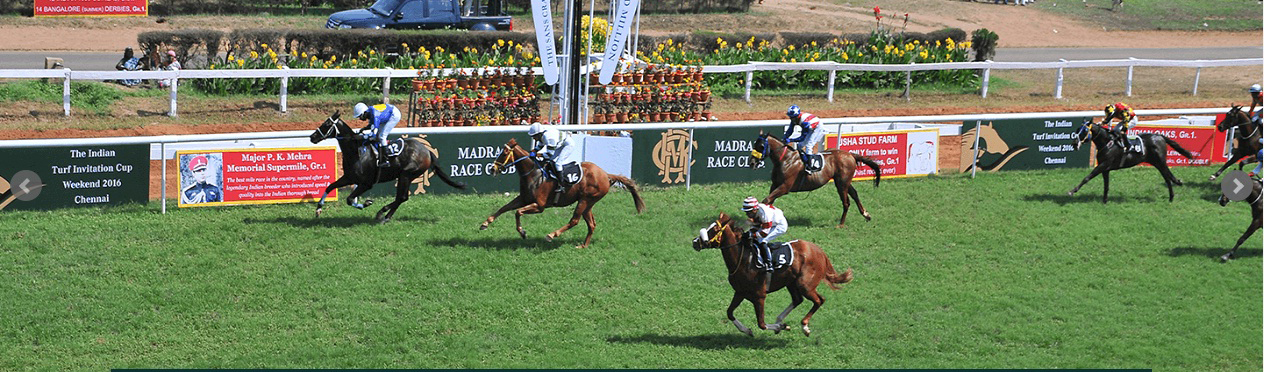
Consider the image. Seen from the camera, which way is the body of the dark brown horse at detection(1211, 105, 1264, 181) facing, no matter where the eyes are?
to the viewer's left

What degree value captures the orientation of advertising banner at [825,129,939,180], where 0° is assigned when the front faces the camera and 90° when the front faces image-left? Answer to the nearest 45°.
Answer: approximately 0°

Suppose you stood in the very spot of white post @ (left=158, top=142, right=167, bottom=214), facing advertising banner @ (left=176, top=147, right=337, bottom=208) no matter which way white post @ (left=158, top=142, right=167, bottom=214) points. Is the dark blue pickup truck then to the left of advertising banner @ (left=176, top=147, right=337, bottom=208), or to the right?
left

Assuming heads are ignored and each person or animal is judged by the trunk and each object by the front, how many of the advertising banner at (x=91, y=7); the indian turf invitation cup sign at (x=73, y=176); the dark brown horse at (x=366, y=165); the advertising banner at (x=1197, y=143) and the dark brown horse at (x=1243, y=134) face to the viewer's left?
2

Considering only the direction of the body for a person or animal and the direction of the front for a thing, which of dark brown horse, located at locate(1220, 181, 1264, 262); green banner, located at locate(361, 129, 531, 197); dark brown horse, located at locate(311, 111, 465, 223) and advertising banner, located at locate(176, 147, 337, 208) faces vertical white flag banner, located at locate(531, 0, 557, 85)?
dark brown horse, located at locate(1220, 181, 1264, 262)

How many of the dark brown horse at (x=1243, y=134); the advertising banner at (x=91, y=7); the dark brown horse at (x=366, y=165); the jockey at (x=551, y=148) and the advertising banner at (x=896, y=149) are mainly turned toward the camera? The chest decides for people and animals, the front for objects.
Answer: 2

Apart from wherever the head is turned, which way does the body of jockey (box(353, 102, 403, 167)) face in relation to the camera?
to the viewer's left

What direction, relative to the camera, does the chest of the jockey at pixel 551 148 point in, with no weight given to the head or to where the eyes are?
to the viewer's left

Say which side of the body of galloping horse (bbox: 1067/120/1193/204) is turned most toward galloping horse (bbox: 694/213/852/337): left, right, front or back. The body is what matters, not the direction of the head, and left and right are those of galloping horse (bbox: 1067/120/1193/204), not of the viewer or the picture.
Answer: left

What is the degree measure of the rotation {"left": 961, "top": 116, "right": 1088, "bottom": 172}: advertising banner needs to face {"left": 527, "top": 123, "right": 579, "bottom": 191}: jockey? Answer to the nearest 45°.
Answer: approximately 45° to its right

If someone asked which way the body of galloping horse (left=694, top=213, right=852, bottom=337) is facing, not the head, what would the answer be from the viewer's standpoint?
to the viewer's left

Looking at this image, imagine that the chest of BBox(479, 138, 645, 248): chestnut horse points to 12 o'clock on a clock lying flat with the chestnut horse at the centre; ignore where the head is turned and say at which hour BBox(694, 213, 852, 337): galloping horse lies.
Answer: The galloping horse is roughly at 8 o'clock from the chestnut horse.

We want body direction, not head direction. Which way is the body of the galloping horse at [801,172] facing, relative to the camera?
to the viewer's left

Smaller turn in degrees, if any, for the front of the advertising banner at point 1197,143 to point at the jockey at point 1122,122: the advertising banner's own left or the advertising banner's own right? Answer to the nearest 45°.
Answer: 0° — it already faces them
